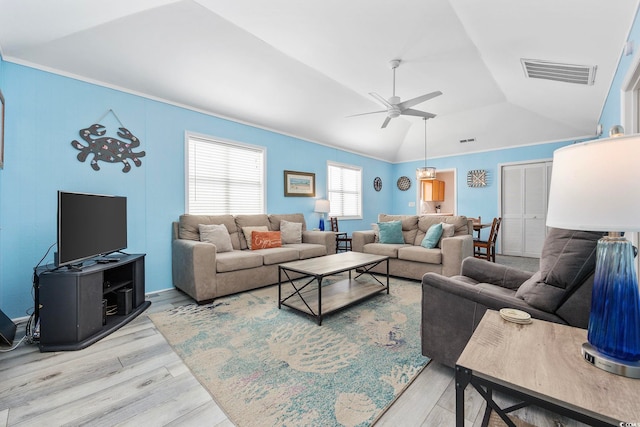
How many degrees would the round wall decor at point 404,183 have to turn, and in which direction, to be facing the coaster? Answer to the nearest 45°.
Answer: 0° — it already faces it

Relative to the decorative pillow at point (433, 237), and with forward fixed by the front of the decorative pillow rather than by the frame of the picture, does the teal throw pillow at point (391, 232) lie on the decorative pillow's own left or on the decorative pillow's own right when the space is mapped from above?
on the decorative pillow's own right

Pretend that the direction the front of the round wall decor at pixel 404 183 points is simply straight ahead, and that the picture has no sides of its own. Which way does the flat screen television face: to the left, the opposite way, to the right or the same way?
to the left

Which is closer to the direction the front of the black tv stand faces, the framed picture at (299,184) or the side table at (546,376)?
the side table

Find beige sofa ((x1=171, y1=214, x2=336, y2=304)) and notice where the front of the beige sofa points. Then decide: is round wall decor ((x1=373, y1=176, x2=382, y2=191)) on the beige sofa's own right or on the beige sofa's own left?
on the beige sofa's own left

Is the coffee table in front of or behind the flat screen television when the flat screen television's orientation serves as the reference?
in front

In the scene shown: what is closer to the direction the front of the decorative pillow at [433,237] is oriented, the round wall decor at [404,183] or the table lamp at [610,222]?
the table lamp

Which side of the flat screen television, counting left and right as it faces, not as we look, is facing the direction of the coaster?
front
